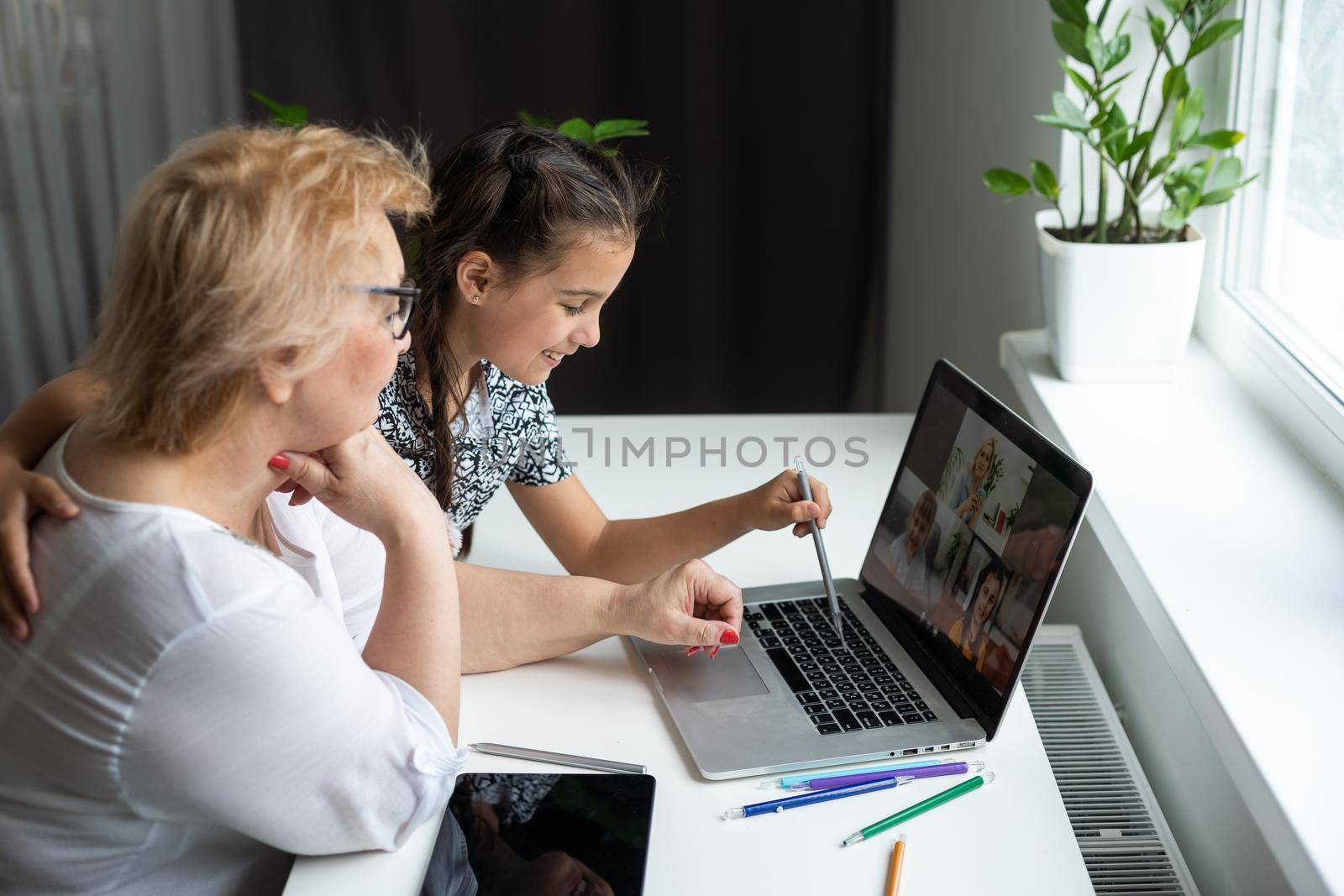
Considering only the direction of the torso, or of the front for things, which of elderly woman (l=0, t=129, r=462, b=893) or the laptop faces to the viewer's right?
the elderly woman

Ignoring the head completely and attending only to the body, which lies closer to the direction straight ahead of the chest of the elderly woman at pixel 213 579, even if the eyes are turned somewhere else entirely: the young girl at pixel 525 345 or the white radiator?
the white radiator

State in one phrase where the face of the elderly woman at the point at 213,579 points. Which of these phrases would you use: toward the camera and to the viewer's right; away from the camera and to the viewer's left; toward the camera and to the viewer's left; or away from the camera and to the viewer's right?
away from the camera and to the viewer's right

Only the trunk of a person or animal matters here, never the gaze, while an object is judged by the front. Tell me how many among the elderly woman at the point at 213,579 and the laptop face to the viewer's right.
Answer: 1

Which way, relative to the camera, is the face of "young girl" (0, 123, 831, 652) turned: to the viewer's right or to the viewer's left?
to the viewer's right

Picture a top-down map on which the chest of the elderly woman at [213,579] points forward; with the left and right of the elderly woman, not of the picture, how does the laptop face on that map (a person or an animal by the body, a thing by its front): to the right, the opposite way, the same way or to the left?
the opposite way

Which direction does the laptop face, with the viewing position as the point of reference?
facing the viewer and to the left of the viewer

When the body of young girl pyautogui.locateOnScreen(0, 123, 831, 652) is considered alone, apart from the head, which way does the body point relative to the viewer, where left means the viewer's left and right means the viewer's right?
facing the viewer and to the right of the viewer

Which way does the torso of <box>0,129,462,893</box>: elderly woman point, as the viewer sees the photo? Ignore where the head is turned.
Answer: to the viewer's right

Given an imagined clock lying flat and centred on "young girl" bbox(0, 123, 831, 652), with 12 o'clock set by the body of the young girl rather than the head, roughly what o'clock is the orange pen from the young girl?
The orange pen is roughly at 1 o'clock from the young girl.
